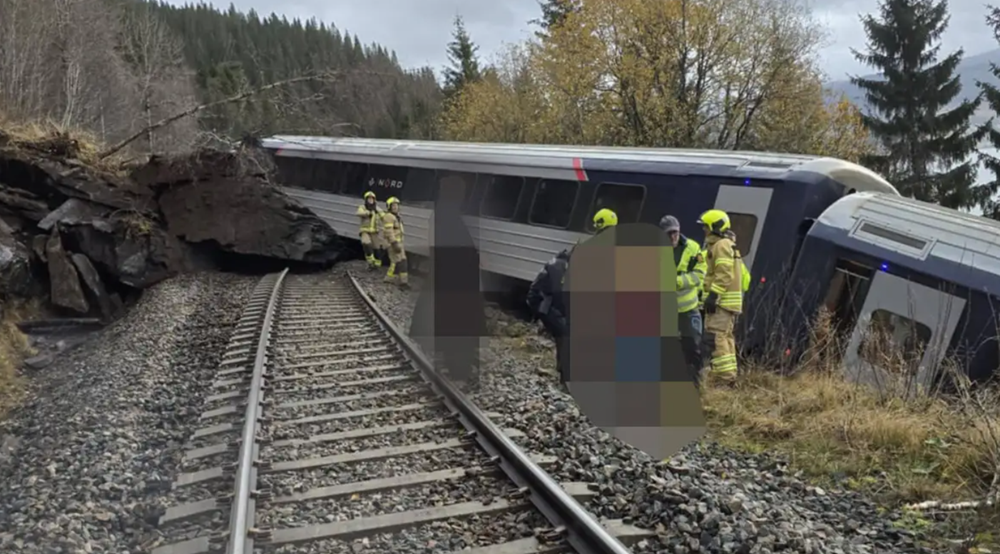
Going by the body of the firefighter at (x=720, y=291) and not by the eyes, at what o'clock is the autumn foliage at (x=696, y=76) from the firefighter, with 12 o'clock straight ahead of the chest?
The autumn foliage is roughly at 3 o'clock from the firefighter.

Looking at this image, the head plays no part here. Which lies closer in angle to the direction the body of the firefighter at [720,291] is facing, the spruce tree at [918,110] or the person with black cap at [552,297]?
the person with black cap

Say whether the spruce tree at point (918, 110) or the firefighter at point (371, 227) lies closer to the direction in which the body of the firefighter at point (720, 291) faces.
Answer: the firefighter

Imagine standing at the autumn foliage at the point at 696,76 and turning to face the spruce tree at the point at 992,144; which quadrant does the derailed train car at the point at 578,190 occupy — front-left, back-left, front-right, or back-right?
back-right

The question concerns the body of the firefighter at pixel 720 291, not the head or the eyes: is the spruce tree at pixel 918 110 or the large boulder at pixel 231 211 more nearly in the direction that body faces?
the large boulder

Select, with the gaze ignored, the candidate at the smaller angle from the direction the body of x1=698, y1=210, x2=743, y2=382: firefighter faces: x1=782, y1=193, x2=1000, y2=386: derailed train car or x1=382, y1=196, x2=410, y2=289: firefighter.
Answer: the firefighter

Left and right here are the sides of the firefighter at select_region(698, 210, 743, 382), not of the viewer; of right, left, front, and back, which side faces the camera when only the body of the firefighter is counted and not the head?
left
